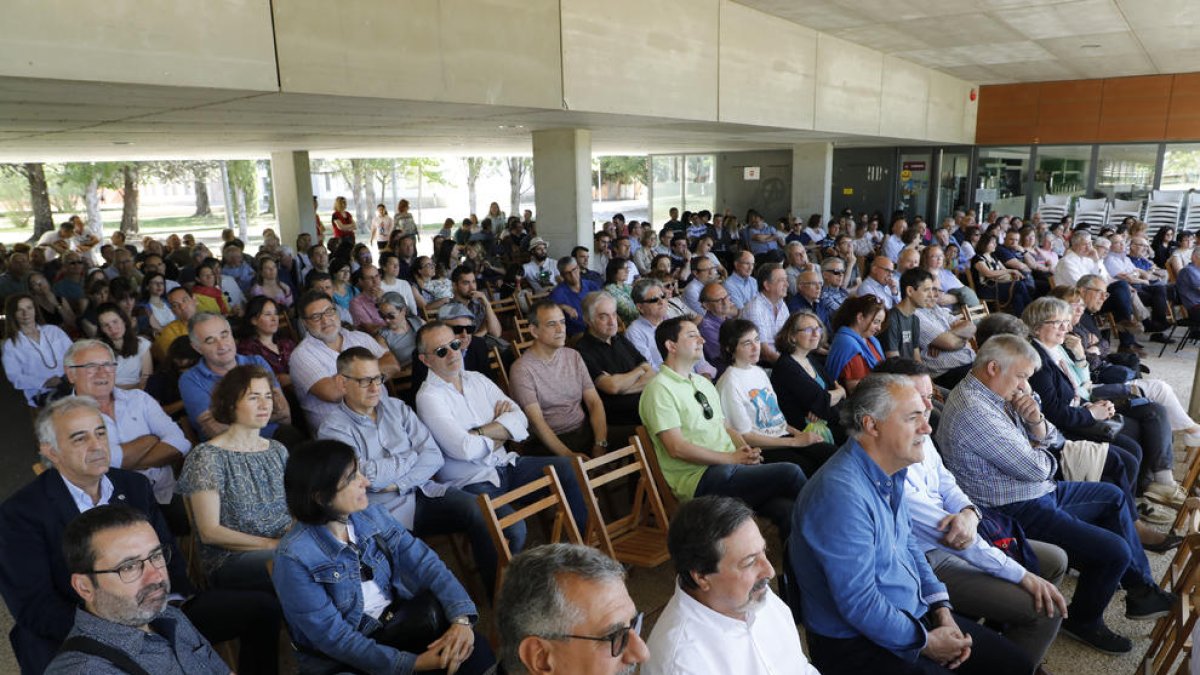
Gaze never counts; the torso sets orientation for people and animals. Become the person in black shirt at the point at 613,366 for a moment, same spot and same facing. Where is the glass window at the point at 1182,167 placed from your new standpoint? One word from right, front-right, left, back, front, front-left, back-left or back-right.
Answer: left

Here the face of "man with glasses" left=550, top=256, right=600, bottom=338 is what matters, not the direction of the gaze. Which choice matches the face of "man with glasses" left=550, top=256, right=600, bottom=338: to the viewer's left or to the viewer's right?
to the viewer's right

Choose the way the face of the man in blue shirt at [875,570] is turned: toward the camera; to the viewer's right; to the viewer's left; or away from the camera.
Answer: to the viewer's right

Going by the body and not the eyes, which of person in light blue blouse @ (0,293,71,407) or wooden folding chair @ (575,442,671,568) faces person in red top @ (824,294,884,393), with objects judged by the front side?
person in light blue blouse @ (0,293,71,407)

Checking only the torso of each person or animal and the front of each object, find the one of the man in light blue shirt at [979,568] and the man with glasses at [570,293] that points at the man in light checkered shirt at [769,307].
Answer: the man with glasses at [570,293]

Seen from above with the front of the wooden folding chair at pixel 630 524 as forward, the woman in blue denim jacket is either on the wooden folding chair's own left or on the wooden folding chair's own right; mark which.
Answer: on the wooden folding chair's own right

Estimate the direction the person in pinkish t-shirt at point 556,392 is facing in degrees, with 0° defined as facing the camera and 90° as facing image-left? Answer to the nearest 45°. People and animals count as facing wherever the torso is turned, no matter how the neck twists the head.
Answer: approximately 315°

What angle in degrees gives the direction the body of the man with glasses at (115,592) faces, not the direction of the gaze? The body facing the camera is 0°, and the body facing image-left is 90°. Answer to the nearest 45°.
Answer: approximately 315°

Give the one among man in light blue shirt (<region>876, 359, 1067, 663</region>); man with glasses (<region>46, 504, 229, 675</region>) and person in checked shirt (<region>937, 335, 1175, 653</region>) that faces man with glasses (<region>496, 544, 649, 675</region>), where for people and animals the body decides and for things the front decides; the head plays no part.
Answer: man with glasses (<region>46, 504, 229, 675</region>)

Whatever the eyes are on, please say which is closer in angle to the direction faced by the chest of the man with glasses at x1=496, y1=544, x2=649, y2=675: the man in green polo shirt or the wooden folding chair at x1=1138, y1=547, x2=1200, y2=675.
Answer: the wooden folding chair

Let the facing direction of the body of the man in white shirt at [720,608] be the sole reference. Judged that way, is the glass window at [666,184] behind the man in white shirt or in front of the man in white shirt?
behind
